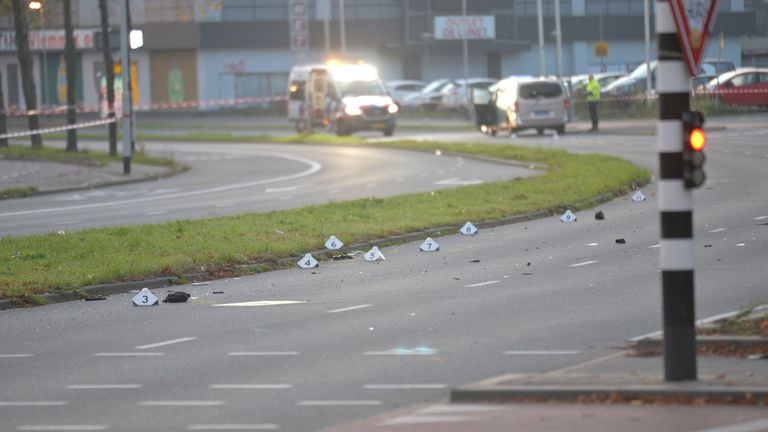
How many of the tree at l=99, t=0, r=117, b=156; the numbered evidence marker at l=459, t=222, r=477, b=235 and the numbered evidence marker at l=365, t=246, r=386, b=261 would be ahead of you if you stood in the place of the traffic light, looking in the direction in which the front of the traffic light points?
0

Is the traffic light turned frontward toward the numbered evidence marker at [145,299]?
no

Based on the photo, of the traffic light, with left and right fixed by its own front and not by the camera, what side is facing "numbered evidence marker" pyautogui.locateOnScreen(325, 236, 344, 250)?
back

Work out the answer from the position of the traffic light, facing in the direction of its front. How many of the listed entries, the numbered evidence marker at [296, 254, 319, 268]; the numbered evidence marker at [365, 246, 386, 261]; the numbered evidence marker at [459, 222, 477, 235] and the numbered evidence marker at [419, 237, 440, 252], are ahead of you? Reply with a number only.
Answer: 0

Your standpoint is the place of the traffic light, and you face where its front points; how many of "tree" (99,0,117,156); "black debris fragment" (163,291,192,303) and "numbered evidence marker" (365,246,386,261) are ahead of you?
0

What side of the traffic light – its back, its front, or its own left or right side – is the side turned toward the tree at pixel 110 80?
back

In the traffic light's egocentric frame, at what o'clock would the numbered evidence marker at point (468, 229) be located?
The numbered evidence marker is roughly at 7 o'clock from the traffic light.

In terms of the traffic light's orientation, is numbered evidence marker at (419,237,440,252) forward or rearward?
rearward

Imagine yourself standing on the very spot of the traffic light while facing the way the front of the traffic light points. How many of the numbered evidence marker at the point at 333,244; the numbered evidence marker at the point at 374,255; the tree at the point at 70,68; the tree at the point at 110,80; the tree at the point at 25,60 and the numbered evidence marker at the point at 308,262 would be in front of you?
0

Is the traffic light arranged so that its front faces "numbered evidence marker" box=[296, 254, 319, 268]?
no

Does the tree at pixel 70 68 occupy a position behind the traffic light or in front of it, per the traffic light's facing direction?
behind
